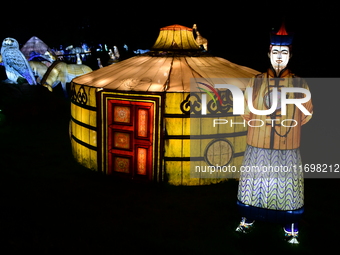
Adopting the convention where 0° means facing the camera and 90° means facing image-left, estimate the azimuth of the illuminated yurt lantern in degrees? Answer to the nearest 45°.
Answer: approximately 45°

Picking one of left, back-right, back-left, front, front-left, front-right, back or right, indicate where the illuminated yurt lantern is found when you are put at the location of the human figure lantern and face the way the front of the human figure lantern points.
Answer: back-right

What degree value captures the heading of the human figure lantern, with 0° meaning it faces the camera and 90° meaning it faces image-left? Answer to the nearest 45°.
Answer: approximately 0°

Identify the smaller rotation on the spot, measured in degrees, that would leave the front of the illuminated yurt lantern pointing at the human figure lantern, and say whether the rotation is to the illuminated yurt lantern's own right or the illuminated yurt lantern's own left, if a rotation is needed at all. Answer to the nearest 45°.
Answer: approximately 90° to the illuminated yurt lantern's own left
